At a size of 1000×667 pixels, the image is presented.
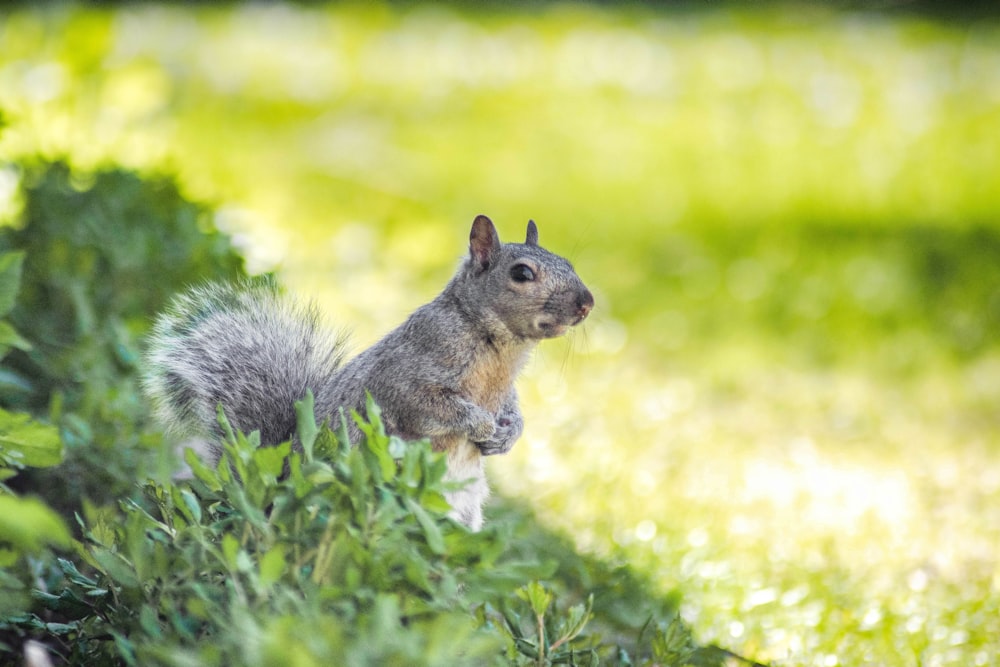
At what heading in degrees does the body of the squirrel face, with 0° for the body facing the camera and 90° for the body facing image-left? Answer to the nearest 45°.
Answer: approximately 270°

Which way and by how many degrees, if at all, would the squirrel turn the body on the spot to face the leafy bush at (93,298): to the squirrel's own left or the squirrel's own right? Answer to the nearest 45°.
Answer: approximately 135° to the squirrel's own left
